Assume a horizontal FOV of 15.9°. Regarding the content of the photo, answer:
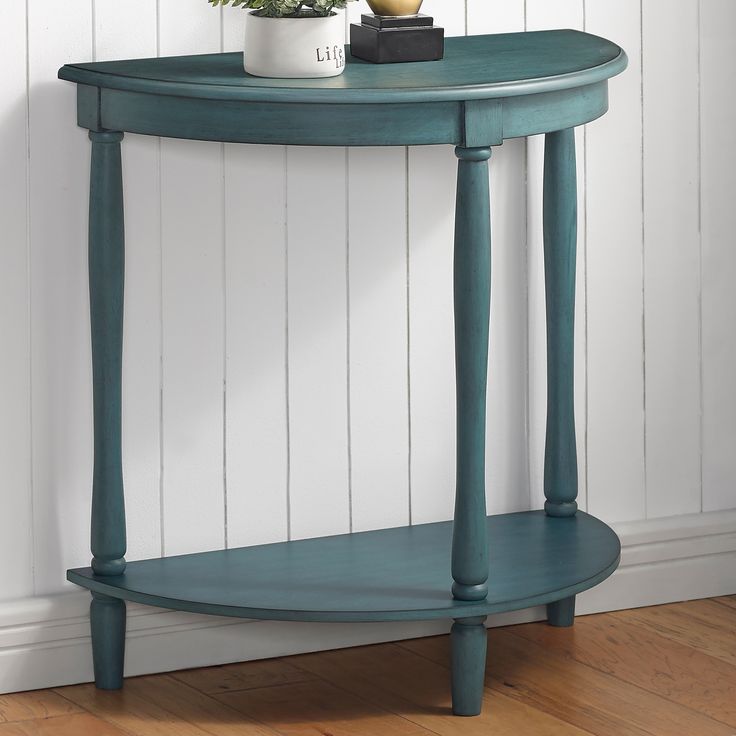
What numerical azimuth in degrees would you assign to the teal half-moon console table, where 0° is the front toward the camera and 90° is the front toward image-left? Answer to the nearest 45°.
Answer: approximately 315°
